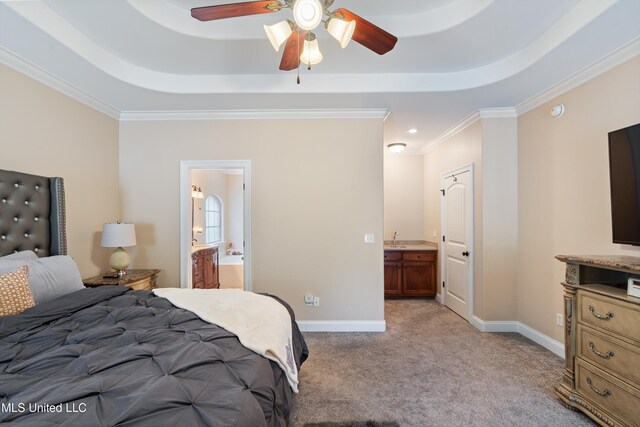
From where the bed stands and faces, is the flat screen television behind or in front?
in front

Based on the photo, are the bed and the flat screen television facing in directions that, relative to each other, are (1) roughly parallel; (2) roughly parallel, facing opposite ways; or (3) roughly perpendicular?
roughly parallel, facing opposite ways

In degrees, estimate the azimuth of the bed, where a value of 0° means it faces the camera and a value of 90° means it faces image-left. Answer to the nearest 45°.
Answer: approximately 315°

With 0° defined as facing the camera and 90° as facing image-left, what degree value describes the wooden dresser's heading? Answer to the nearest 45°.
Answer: approximately 45°

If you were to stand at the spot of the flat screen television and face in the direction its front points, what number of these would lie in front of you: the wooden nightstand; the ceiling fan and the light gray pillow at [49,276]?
3

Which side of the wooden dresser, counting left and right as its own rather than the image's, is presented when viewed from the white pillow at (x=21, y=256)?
front

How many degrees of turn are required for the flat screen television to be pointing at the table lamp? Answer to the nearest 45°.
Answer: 0° — it already faces it

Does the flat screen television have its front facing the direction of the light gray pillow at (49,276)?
yes

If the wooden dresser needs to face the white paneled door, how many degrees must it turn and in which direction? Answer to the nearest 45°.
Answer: approximately 90° to its right

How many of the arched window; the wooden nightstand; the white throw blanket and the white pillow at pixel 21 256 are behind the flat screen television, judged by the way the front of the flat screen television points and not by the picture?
0

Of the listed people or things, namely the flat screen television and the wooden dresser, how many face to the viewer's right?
0

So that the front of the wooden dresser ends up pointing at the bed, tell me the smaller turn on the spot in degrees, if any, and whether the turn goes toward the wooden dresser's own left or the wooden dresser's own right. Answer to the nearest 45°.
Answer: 0° — it already faces it

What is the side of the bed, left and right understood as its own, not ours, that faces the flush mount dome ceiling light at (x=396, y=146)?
left

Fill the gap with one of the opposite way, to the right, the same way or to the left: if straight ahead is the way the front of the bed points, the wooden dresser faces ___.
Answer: the opposite way

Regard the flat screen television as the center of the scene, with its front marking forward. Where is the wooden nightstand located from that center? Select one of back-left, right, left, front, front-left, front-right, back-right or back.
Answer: front

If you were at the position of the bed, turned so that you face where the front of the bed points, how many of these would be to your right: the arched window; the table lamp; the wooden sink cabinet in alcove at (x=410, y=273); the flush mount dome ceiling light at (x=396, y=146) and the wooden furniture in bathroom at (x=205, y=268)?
0

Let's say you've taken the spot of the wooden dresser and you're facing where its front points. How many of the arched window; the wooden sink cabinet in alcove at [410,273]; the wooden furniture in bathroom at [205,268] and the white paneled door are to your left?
0

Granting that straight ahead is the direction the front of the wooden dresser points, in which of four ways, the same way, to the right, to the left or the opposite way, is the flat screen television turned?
the same way
